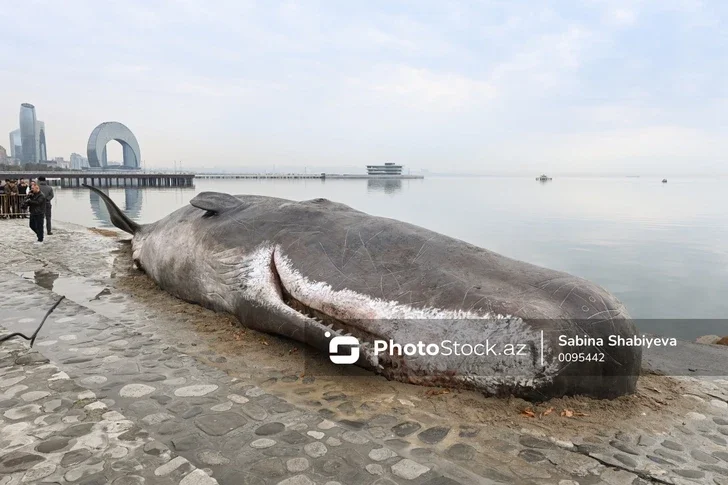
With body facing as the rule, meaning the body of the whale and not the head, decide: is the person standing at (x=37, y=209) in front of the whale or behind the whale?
behind

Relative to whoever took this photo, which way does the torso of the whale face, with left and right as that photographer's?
facing the viewer and to the right of the viewer

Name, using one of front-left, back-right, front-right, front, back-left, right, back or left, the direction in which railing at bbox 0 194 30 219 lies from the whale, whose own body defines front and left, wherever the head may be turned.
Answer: back
